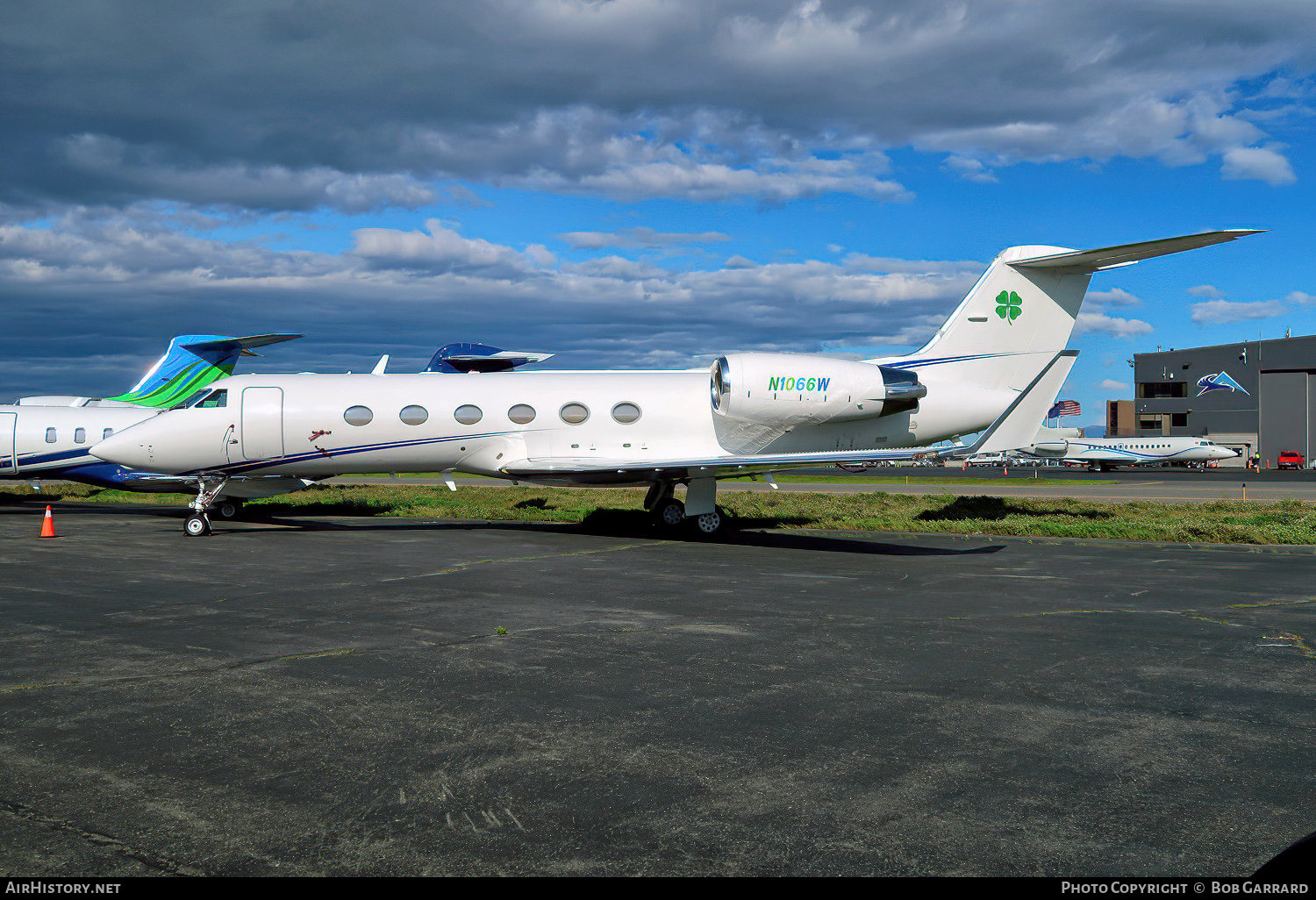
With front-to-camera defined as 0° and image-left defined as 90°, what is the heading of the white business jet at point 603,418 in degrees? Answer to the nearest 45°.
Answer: approximately 90°
